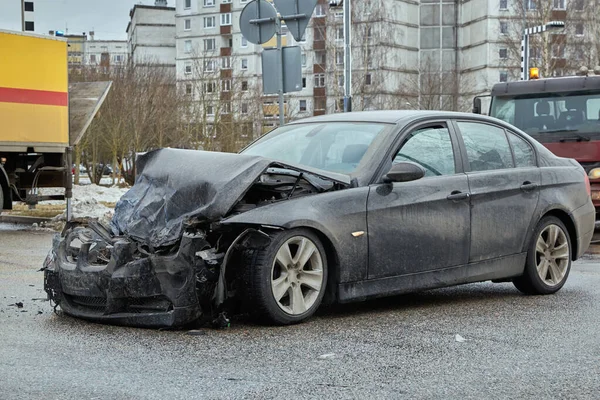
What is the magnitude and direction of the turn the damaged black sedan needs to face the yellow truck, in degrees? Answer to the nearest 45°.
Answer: approximately 90° to its right

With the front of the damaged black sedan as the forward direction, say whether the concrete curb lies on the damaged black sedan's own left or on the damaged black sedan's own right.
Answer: on the damaged black sedan's own right

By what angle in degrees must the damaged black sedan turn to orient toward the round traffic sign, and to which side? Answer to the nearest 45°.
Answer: approximately 135° to its right

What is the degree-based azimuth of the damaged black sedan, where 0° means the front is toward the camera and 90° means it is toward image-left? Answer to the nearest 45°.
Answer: approximately 45°
